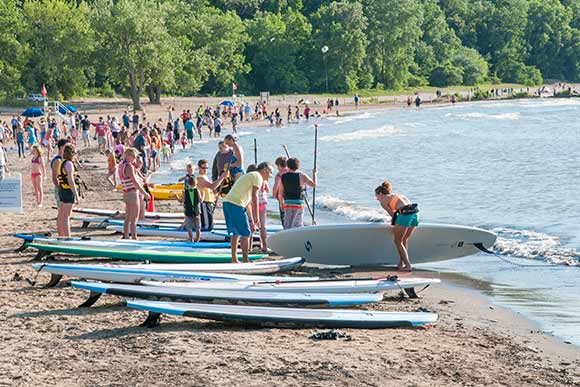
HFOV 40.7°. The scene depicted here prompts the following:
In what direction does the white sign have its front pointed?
toward the camera

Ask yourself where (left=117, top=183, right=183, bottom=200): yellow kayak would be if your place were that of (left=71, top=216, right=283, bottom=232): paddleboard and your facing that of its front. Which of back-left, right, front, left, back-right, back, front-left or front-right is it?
left

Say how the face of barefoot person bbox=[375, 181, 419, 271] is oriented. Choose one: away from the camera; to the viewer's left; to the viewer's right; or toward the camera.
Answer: to the viewer's left

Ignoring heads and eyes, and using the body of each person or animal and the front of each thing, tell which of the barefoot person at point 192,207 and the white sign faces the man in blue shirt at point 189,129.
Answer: the barefoot person

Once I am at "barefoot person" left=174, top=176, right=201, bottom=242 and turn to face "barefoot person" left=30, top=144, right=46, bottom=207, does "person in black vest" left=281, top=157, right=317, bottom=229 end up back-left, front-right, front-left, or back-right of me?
back-right

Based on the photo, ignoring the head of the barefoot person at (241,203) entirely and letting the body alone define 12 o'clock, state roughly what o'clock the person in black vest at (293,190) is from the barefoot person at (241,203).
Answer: the person in black vest at (293,190) is roughly at 10 o'clock from the barefoot person at (241,203).

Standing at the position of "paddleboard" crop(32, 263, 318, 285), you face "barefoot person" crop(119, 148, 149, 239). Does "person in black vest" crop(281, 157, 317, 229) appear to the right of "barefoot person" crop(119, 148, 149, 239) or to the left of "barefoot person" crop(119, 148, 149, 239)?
right

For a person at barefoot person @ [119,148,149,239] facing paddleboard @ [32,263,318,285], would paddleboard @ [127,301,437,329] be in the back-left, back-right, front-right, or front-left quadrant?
front-left
